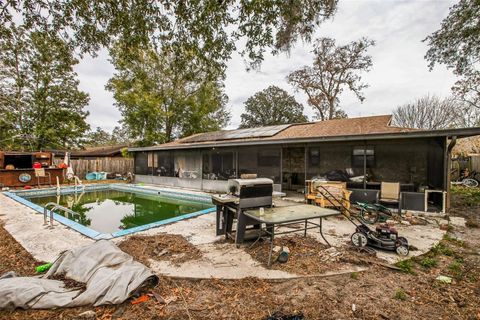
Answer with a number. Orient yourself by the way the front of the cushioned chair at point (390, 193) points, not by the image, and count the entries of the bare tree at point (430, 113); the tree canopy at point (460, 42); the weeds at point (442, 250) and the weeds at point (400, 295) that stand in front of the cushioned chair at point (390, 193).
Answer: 2

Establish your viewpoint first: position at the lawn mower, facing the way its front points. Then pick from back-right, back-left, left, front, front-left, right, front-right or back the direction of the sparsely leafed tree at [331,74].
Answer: back-left

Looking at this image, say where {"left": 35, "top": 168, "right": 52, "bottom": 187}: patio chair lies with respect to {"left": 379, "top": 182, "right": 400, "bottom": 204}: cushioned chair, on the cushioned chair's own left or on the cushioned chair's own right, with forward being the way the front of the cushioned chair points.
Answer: on the cushioned chair's own right

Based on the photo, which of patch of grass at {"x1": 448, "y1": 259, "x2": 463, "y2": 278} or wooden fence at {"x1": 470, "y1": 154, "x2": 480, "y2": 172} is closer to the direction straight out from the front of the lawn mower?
the patch of grass

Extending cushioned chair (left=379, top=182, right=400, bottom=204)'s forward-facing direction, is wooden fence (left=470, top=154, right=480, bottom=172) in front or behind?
behind

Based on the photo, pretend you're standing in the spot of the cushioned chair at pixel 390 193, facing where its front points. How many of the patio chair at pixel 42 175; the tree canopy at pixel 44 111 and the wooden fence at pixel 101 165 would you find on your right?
3

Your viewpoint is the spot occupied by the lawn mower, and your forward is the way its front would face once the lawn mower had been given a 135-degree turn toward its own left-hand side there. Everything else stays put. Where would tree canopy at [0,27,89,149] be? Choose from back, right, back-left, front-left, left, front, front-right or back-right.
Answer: left

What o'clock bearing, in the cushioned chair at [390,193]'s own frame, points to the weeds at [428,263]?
The weeds is roughly at 12 o'clock from the cushioned chair.

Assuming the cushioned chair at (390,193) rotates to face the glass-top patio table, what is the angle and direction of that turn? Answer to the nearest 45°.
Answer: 0° — it already faces it

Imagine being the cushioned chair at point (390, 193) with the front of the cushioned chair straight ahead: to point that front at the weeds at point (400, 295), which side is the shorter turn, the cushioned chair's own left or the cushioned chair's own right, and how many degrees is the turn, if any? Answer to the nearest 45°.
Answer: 0° — it already faces it

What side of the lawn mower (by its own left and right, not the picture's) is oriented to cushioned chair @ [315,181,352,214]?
back

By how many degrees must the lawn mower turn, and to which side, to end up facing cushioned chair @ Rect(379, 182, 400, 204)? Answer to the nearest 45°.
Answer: approximately 135° to its left

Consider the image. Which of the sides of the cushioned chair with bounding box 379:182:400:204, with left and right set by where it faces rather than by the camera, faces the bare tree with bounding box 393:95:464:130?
back

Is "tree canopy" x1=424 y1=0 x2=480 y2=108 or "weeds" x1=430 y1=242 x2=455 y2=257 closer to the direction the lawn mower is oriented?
the weeds
